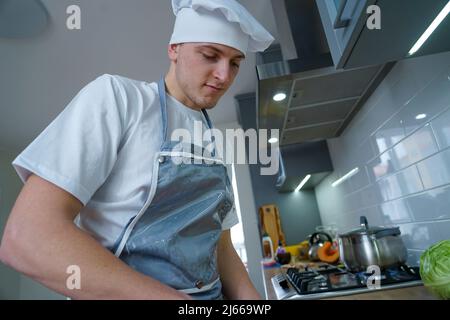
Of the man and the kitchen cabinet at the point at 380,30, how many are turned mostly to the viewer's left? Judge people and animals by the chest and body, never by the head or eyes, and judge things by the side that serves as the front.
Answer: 1

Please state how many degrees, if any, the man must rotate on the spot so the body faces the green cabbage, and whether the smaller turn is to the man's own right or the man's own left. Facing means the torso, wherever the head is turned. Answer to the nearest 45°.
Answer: approximately 45° to the man's own left

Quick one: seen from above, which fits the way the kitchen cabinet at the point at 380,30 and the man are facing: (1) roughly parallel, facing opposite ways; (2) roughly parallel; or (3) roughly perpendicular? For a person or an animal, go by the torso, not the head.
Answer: roughly parallel, facing opposite ways

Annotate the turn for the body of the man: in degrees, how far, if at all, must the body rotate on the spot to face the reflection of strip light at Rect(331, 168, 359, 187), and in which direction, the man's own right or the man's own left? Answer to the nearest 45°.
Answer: approximately 90° to the man's own left

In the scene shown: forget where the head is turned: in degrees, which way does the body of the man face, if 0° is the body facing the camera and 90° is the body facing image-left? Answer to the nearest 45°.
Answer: approximately 315°

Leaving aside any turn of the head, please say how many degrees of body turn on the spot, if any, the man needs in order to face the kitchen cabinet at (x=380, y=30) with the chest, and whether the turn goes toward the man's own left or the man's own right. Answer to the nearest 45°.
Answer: approximately 45° to the man's own left

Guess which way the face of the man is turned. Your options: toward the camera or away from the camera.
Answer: toward the camera

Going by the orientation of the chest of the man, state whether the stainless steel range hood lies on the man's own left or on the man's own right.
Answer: on the man's own left

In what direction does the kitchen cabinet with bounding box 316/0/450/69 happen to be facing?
to the viewer's left
